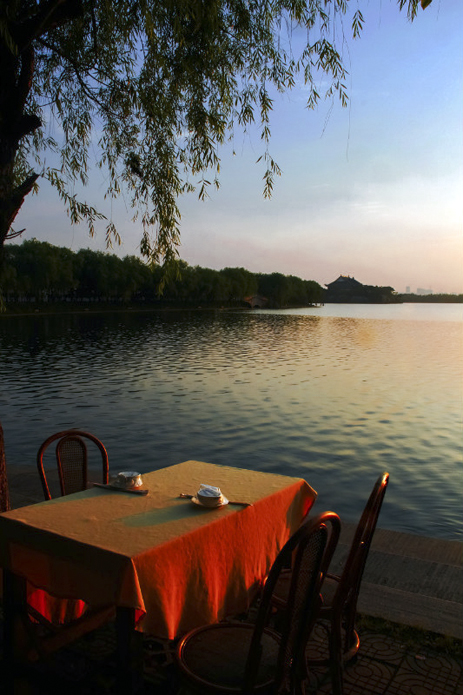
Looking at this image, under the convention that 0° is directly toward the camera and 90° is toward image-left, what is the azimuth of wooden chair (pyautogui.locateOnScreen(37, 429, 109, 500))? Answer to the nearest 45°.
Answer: approximately 315°

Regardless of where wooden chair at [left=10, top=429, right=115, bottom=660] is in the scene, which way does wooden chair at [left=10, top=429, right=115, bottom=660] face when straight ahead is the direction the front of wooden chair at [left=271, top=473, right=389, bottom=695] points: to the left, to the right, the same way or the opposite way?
the opposite way

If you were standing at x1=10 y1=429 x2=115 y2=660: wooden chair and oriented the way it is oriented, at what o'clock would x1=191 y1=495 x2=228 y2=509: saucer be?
The saucer is roughly at 11 o'clock from the wooden chair.

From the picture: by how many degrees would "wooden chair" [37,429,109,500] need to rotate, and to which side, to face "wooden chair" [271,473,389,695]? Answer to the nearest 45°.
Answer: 0° — it already faces it

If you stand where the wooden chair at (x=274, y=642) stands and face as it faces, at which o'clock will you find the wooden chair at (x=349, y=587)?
the wooden chair at (x=349, y=587) is roughly at 3 o'clock from the wooden chair at (x=274, y=642).

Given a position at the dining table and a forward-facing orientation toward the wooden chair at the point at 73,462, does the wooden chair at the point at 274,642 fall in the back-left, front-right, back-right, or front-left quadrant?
back-right

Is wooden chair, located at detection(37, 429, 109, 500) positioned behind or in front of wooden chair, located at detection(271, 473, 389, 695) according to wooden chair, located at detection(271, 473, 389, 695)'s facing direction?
in front

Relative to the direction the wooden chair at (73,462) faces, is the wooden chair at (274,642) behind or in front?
in front

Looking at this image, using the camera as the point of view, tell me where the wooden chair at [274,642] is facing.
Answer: facing away from the viewer and to the left of the viewer

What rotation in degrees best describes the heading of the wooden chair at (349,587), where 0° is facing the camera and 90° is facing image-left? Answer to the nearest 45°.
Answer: approximately 90°
